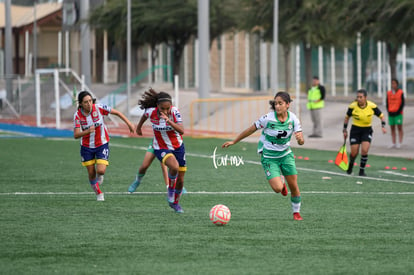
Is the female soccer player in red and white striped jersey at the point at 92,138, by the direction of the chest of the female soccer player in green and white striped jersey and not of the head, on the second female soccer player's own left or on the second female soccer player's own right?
on the second female soccer player's own right

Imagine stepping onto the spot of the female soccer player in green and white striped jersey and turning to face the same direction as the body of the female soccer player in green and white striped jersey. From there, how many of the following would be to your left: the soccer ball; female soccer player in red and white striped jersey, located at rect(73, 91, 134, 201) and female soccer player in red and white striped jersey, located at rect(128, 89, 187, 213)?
0

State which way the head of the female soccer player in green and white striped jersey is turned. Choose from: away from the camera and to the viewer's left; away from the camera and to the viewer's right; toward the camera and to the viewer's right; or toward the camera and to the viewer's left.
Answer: toward the camera and to the viewer's left

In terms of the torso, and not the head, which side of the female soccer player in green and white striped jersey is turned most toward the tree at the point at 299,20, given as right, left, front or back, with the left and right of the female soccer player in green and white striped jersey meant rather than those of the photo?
back

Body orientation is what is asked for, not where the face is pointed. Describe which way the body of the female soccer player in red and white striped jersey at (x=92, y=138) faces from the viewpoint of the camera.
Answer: toward the camera

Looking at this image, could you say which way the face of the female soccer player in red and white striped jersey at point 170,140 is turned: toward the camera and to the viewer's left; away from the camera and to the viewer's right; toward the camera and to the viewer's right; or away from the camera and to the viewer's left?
toward the camera and to the viewer's right

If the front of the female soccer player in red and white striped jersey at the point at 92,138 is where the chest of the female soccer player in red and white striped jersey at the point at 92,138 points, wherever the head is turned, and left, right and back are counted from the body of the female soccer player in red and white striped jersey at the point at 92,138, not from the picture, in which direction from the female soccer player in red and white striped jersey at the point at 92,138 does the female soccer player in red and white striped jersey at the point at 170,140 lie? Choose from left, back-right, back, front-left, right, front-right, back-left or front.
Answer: front-left

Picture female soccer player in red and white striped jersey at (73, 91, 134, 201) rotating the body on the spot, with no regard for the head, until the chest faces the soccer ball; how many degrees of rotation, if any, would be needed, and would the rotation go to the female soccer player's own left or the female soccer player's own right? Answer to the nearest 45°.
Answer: approximately 45° to the female soccer player's own left

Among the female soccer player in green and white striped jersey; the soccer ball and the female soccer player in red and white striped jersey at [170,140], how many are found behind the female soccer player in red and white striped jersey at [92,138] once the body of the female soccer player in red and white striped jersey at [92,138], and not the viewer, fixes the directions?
0

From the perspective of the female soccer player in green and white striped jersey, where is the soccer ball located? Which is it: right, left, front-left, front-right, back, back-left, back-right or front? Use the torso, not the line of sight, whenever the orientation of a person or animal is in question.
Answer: front-right

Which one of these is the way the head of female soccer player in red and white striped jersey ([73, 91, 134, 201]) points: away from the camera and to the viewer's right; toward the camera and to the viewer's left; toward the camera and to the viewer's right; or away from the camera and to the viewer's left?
toward the camera and to the viewer's right

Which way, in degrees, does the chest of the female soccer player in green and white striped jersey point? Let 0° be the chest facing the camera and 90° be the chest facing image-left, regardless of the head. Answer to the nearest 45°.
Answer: approximately 0°
